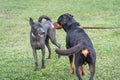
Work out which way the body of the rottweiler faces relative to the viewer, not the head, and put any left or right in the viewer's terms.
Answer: facing away from the viewer and to the left of the viewer
